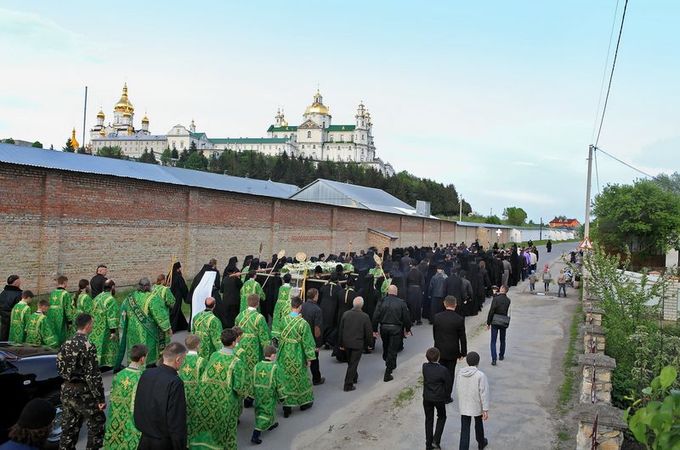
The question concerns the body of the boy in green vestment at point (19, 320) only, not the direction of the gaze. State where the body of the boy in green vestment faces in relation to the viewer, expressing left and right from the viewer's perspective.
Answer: facing away from the viewer and to the right of the viewer

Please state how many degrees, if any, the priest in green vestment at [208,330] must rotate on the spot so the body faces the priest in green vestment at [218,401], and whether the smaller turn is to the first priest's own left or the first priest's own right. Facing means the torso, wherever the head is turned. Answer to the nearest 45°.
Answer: approximately 135° to the first priest's own right

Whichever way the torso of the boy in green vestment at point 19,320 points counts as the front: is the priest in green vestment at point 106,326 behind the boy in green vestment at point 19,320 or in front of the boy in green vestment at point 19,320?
in front

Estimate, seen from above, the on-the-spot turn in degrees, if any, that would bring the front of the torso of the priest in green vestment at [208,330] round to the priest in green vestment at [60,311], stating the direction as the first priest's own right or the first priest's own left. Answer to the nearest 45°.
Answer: approximately 90° to the first priest's own left

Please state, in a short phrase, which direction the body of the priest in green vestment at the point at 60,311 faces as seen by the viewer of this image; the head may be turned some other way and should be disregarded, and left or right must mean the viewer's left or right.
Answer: facing away from the viewer and to the right of the viewer

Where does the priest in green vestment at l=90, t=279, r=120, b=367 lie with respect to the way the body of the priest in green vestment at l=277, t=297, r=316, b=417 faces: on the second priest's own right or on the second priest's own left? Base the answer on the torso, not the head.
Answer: on the second priest's own left

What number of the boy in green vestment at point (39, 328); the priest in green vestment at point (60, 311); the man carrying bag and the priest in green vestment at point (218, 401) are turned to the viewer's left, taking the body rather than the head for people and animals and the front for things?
0

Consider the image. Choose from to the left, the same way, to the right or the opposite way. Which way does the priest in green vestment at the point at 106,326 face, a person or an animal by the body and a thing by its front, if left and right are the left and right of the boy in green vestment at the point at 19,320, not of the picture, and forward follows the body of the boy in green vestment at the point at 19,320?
the same way

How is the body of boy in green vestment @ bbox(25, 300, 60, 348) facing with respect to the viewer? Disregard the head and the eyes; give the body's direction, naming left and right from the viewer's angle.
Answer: facing away from the viewer and to the right of the viewer

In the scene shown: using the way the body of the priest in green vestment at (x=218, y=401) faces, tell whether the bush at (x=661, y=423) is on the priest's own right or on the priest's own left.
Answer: on the priest's own right

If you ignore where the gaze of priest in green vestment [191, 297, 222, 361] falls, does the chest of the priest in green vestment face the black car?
no

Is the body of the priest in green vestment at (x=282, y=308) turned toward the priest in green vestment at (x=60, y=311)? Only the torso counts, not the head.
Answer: no

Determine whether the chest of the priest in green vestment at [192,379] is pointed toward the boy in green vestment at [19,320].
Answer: no

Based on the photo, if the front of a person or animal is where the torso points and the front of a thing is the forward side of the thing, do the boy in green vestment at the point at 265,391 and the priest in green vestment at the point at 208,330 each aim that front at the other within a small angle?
no

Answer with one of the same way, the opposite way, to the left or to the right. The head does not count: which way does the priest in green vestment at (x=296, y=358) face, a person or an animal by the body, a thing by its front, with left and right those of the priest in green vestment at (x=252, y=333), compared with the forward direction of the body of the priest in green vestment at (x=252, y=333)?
the same way

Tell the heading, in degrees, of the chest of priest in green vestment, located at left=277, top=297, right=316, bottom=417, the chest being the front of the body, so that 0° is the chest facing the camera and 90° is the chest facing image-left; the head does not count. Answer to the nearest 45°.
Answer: approximately 225°

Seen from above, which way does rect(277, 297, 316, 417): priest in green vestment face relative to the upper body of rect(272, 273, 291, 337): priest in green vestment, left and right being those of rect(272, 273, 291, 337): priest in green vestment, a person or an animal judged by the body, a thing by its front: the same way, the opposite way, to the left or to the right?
the same way
